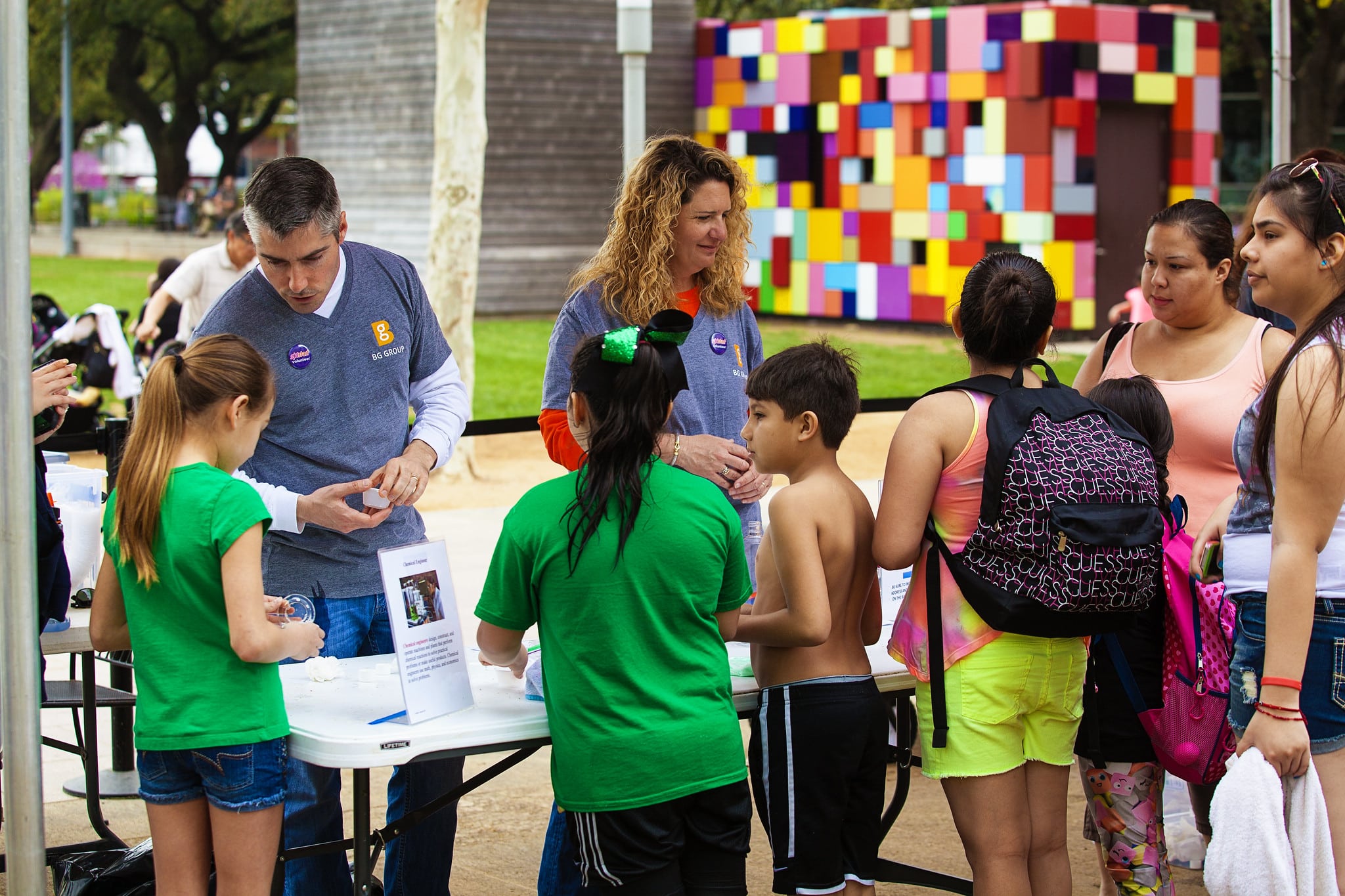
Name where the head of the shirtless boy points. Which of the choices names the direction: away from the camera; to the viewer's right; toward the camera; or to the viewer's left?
to the viewer's left

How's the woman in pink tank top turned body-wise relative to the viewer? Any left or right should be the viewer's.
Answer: facing the viewer and to the left of the viewer

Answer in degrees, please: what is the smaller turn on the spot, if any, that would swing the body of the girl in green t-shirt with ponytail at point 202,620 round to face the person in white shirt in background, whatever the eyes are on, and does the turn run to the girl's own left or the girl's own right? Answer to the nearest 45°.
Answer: approximately 45° to the girl's own left

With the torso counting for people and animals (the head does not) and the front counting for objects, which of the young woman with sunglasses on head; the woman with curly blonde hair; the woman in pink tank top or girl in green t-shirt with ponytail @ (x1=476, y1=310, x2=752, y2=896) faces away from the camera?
the girl in green t-shirt with ponytail

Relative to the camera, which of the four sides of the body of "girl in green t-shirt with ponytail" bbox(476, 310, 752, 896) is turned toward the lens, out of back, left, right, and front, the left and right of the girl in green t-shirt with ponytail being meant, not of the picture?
back

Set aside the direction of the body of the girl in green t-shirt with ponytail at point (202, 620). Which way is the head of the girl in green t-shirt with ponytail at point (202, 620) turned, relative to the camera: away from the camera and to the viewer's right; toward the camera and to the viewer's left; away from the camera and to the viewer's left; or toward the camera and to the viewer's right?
away from the camera and to the viewer's right

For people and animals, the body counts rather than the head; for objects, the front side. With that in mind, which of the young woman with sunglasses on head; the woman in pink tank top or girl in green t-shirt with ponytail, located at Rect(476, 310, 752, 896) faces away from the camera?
the girl in green t-shirt with ponytail

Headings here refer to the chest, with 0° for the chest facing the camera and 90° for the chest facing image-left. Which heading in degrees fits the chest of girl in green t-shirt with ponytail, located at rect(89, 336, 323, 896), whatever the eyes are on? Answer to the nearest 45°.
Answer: approximately 225°

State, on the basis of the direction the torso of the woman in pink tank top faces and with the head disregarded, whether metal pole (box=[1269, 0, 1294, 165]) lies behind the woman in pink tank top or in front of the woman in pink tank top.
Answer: behind

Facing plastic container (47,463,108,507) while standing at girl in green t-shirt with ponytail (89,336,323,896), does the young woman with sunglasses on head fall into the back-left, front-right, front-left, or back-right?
back-right

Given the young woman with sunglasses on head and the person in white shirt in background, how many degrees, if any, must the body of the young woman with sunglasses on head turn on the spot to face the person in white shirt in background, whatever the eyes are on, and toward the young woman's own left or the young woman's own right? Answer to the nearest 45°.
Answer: approximately 45° to the young woman's own right

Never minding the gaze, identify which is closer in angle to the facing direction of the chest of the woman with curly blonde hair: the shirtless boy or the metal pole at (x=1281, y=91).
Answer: the shirtless boy

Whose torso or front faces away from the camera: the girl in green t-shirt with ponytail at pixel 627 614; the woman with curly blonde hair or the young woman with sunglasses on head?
the girl in green t-shirt with ponytail

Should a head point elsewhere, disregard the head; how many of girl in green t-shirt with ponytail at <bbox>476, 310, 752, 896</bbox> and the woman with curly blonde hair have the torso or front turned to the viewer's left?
0

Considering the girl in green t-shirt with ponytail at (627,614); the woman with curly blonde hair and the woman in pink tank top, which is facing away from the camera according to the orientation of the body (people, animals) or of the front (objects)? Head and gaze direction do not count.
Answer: the girl in green t-shirt with ponytail
